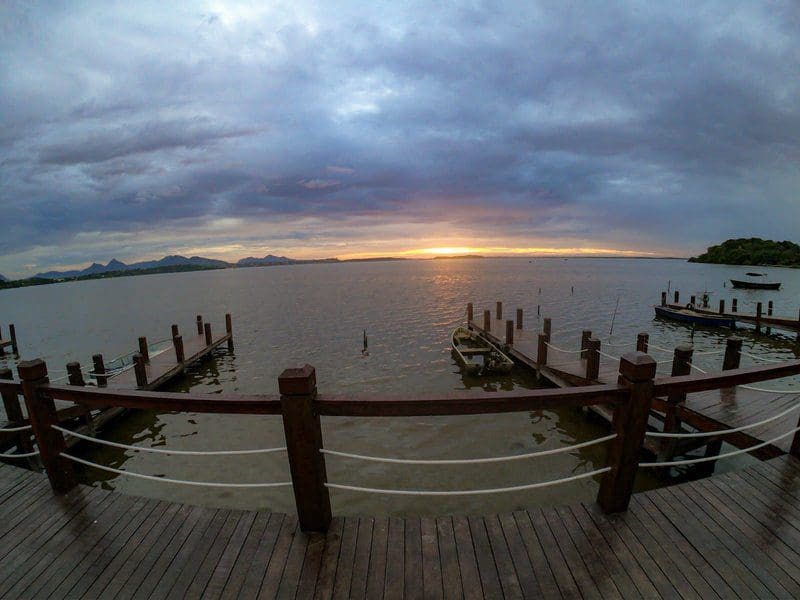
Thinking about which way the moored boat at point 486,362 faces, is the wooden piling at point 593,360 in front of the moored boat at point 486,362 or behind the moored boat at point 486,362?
behind

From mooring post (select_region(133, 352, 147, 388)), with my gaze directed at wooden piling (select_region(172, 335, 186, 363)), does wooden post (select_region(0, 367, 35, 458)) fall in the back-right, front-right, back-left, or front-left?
back-left

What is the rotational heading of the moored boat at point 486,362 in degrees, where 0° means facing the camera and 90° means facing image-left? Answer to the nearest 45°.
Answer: approximately 135°

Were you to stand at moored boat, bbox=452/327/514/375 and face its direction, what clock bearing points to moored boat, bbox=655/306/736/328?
moored boat, bbox=655/306/736/328 is roughly at 3 o'clock from moored boat, bbox=452/327/514/375.

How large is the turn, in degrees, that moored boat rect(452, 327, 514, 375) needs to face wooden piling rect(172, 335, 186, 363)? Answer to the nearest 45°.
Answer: approximately 45° to its left

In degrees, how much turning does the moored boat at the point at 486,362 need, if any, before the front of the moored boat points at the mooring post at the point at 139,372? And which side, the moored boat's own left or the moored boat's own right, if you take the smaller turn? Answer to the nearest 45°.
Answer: approximately 90° to the moored boat's own left

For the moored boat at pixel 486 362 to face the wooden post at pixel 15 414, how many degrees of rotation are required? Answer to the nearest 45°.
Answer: approximately 90° to its left
